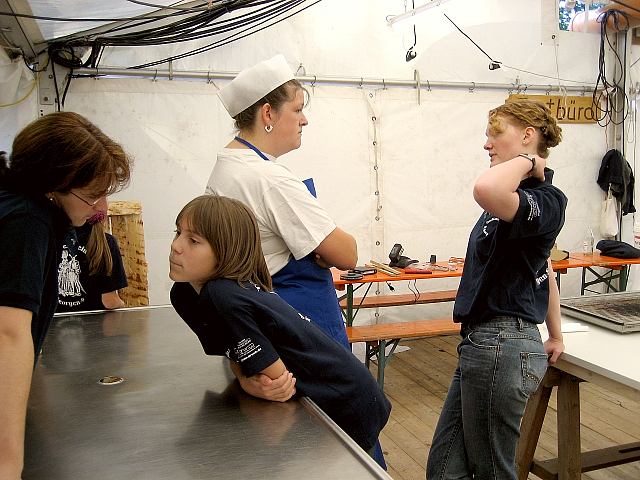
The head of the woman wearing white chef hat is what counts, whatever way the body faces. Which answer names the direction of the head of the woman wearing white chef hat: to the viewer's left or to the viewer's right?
to the viewer's right

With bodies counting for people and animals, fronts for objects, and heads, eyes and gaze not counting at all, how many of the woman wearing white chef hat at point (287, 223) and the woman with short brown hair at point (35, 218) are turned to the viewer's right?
2

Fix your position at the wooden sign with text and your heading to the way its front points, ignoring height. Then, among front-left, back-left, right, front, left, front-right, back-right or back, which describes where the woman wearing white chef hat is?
front

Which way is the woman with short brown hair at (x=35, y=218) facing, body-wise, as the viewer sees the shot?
to the viewer's right

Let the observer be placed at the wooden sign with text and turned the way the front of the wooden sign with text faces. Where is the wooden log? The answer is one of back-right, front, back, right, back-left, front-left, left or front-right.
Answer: front-right

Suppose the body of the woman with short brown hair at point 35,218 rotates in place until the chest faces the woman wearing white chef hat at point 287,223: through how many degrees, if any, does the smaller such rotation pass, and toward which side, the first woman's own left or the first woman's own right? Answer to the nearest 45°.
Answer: approximately 45° to the first woman's own left

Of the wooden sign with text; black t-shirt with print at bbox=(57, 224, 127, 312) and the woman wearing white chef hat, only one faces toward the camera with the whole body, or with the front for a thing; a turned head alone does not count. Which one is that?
the wooden sign with text

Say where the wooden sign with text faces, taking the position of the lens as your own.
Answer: facing the viewer

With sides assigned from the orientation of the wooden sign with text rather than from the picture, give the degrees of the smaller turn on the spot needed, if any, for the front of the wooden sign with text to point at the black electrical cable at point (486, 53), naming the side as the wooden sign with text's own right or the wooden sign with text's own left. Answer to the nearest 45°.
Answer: approximately 45° to the wooden sign with text's own right

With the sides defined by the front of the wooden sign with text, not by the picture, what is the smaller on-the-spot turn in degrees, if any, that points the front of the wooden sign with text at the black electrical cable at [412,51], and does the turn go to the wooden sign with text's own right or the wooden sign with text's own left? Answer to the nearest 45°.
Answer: approximately 45° to the wooden sign with text's own right

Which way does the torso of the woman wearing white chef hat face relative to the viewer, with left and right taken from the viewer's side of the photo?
facing to the right of the viewer

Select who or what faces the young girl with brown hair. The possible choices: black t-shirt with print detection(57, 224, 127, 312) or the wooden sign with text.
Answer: the wooden sign with text

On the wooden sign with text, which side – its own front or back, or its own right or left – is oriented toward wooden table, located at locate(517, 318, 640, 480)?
front

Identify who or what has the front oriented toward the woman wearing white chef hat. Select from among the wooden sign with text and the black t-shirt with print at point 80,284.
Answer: the wooden sign with text

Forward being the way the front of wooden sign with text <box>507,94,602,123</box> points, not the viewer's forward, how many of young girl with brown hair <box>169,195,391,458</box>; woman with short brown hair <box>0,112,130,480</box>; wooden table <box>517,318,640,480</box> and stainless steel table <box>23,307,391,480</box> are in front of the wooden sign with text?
4
